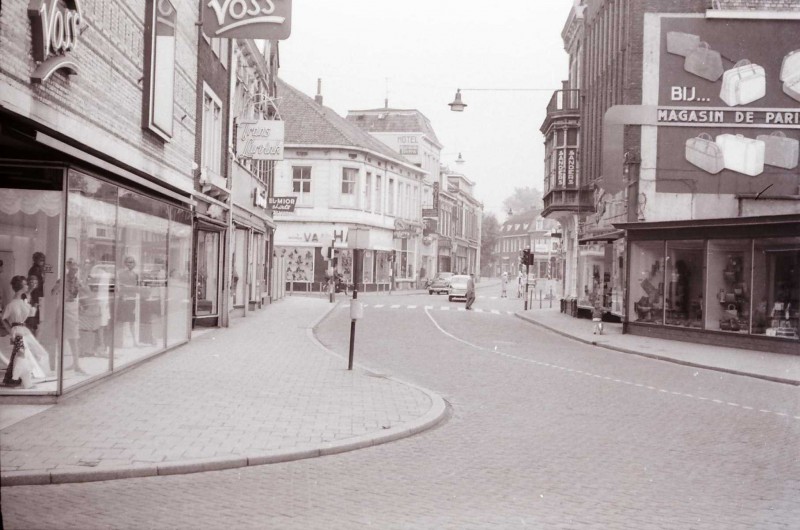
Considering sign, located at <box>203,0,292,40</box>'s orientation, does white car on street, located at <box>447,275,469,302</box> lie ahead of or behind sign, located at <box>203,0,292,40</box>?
behind

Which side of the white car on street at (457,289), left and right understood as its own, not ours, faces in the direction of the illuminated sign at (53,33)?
front

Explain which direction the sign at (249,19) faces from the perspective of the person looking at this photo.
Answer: facing the viewer

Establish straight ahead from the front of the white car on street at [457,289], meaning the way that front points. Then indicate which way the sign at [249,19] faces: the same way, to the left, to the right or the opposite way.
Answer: the same way

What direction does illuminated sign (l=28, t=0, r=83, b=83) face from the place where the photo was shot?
facing the viewer and to the right of the viewer

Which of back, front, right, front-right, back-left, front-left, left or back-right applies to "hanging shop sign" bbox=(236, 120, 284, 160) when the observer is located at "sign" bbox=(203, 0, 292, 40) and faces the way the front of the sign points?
back

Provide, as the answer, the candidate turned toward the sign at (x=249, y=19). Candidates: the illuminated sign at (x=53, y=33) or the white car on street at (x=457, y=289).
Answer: the white car on street

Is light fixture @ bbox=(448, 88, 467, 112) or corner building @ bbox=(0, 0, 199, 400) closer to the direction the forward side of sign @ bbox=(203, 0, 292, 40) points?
the corner building

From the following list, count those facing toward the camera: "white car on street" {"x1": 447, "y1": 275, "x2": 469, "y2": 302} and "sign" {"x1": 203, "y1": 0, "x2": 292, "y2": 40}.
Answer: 2

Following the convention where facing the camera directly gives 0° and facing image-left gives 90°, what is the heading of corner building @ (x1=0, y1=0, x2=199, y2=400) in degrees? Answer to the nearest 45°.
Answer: approximately 315°

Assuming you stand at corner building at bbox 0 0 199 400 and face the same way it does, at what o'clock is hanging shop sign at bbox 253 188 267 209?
The hanging shop sign is roughly at 8 o'clock from the corner building.

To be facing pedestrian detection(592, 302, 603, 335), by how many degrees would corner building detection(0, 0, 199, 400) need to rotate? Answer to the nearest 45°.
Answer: approximately 90° to its left

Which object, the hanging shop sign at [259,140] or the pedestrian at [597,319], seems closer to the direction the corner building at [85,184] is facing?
the pedestrian

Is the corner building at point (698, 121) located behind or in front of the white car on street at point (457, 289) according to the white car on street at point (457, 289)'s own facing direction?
in front
